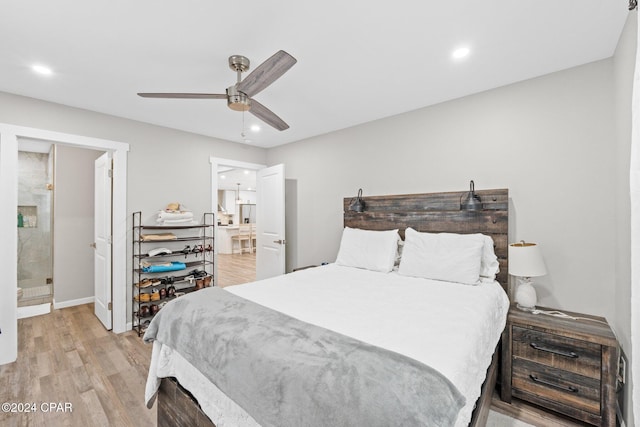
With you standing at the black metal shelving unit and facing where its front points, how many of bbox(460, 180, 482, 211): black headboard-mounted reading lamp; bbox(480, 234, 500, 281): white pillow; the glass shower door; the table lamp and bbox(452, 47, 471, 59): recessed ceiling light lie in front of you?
4

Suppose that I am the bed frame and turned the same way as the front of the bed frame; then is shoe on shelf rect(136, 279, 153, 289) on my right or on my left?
on my right

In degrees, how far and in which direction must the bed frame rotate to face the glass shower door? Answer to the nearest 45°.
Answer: approximately 45° to its right

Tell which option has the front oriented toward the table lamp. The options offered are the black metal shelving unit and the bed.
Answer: the black metal shelving unit

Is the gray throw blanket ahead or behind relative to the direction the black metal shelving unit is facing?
ahead

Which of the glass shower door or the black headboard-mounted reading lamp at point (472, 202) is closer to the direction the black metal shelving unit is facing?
the black headboard-mounted reading lamp

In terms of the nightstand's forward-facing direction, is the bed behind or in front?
in front

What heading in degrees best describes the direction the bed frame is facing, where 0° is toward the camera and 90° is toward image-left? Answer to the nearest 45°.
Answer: approximately 45°
